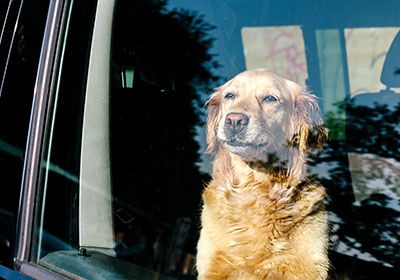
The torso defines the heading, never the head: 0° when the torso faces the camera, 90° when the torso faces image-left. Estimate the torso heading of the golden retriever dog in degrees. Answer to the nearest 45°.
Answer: approximately 0°
